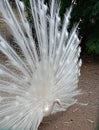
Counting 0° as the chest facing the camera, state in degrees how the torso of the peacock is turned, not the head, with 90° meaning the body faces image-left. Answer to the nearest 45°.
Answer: approximately 315°
